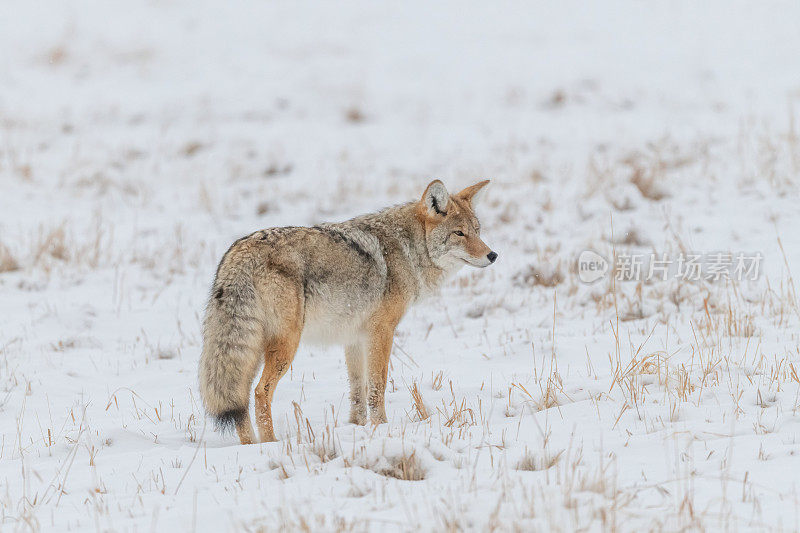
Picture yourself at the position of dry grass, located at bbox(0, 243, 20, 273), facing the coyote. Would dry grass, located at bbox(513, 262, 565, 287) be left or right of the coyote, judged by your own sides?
left

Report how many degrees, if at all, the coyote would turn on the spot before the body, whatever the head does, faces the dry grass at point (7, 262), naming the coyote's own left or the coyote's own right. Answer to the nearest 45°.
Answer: approximately 90° to the coyote's own left

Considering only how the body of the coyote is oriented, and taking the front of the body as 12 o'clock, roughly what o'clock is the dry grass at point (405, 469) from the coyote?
The dry grass is roughly at 4 o'clock from the coyote.

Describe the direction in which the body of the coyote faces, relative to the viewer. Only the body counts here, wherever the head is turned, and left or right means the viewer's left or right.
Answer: facing away from the viewer and to the right of the viewer

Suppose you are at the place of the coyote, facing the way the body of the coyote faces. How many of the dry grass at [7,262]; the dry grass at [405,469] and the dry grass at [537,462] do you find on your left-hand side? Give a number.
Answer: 1

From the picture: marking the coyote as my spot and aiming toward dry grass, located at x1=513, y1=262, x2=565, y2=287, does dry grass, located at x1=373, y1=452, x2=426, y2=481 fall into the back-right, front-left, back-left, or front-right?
back-right

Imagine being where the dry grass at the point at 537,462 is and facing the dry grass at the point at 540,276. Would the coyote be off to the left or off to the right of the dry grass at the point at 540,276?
left

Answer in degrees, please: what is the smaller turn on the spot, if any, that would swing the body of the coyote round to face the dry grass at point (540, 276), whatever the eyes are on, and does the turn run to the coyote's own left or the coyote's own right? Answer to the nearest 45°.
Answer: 0° — it already faces it

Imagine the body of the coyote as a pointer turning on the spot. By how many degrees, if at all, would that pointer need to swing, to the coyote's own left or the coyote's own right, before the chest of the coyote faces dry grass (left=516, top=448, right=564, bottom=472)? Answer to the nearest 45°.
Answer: approximately 90° to the coyote's own right
